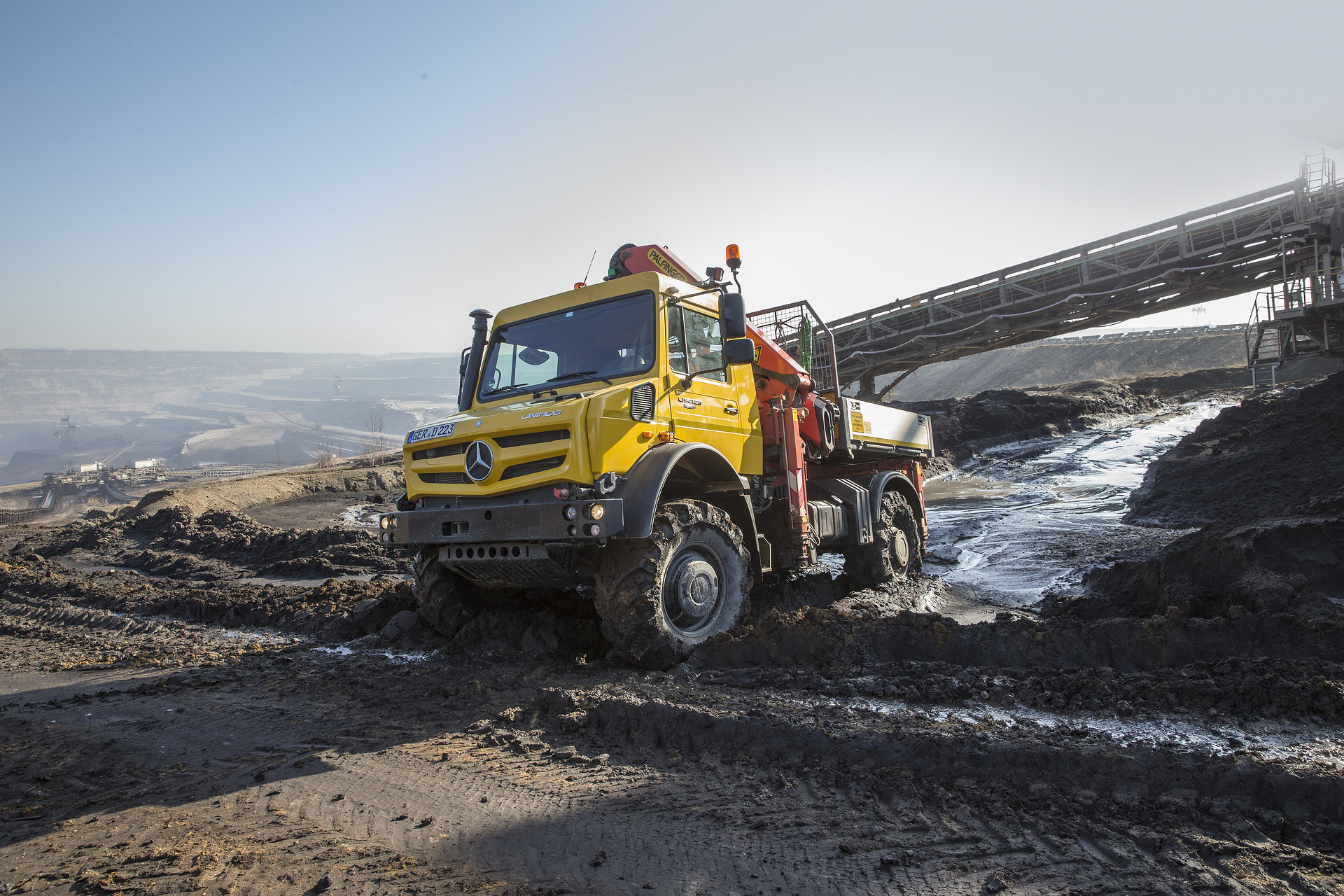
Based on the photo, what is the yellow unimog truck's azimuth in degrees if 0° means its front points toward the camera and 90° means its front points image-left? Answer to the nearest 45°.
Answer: approximately 45°

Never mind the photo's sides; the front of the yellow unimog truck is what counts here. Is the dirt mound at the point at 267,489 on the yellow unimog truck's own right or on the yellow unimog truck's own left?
on the yellow unimog truck's own right

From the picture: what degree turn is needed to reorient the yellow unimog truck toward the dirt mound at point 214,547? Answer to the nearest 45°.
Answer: approximately 90° to its right
